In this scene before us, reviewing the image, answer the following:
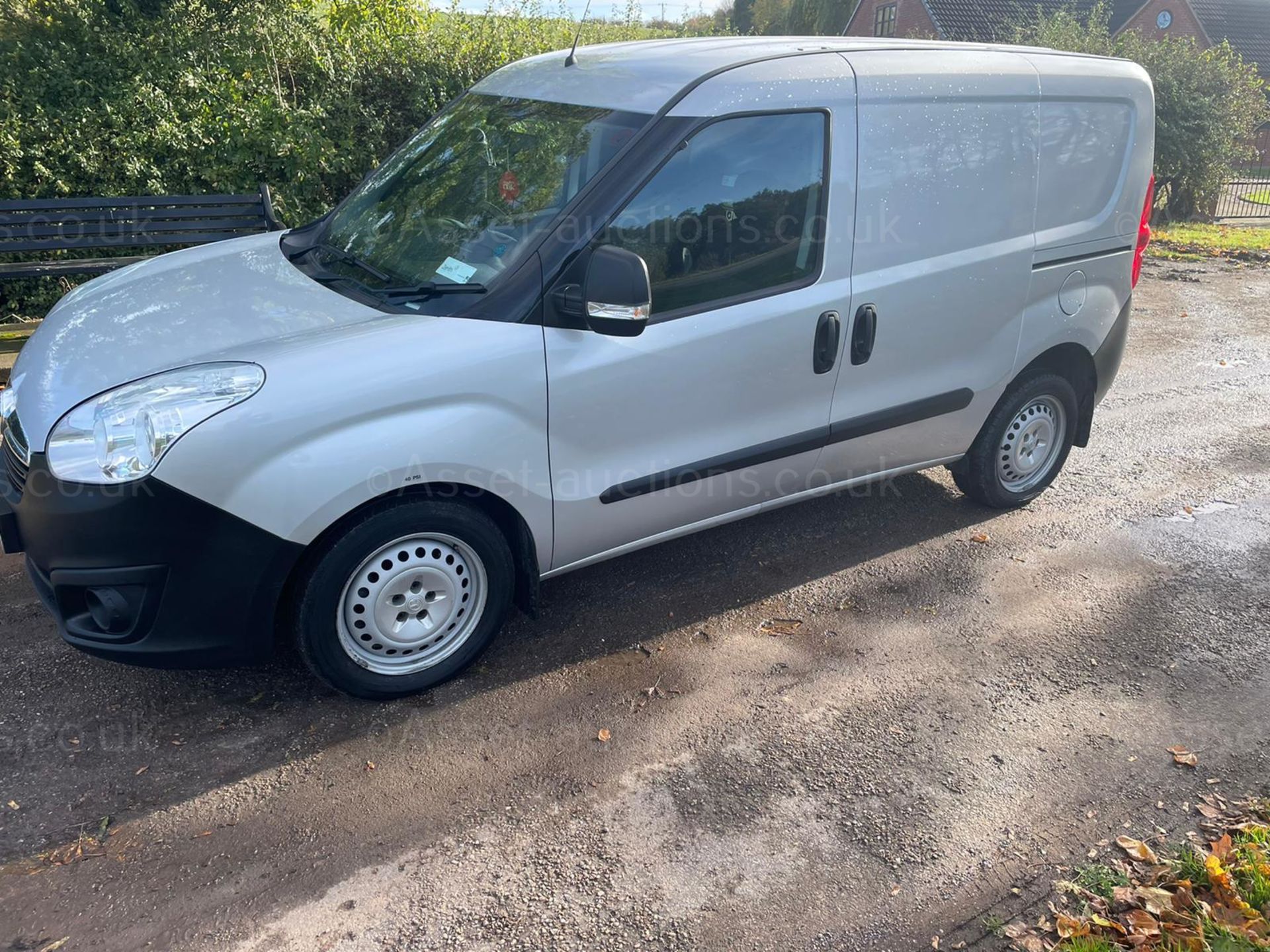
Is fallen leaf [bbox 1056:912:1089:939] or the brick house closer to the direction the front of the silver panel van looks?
the fallen leaf

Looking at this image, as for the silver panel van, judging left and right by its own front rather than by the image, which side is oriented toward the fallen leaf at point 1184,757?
left

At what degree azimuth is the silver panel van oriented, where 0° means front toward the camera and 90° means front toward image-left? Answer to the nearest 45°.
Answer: approximately 45°

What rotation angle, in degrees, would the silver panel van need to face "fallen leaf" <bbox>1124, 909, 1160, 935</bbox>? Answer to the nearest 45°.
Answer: approximately 90° to its left

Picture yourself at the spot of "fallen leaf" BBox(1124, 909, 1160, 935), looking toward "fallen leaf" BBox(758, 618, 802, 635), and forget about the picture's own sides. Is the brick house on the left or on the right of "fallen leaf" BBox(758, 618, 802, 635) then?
right

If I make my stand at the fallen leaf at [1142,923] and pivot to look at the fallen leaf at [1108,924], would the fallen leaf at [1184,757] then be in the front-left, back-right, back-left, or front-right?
back-right

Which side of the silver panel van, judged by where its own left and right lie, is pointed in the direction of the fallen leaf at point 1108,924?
left

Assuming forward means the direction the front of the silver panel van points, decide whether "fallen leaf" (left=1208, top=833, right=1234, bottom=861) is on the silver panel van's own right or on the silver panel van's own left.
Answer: on the silver panel van's own left

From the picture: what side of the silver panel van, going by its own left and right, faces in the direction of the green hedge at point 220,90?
right

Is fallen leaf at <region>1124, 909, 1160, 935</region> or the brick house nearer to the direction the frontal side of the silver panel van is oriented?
the fallen leaf
